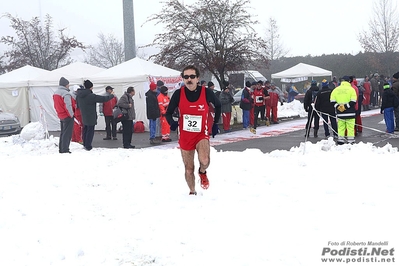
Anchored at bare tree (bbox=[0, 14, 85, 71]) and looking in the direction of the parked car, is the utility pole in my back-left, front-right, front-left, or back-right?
front-left

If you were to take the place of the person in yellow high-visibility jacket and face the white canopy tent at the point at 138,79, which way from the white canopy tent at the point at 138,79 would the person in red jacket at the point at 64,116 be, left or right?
left

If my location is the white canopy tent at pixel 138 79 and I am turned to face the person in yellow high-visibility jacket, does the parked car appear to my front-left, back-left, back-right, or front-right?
back-right

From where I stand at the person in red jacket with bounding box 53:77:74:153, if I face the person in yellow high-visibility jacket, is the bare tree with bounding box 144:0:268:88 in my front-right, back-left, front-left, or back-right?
front-left

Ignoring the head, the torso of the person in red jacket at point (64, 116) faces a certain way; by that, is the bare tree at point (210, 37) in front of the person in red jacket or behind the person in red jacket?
in front

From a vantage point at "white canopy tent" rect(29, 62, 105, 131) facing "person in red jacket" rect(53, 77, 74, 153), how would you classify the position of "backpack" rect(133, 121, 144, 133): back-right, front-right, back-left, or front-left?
front-left
